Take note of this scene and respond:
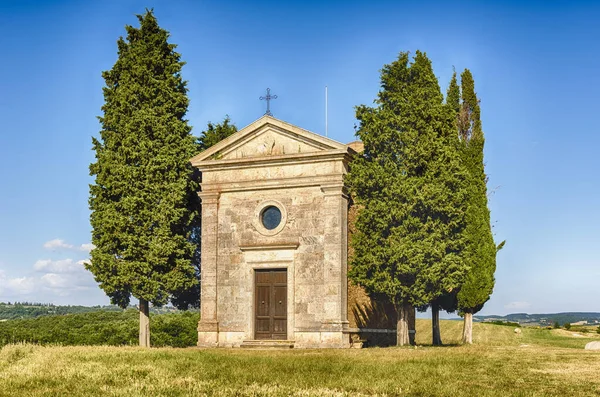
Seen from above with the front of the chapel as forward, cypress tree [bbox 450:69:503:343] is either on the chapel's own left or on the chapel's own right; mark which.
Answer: on the chapel's own left

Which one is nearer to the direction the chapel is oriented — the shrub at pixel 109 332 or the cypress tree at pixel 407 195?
the cypress tree

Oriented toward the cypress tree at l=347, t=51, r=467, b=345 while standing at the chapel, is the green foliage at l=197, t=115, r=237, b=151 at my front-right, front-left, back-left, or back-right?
back-left

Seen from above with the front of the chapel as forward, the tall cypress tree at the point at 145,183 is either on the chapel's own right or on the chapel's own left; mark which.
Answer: on the chapel's own right

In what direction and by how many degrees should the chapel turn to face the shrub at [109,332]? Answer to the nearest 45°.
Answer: approximately 135° to its right

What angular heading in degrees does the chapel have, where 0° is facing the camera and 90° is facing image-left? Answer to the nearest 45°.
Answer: approximately 0°

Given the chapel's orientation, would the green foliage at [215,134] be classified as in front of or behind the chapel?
behind
